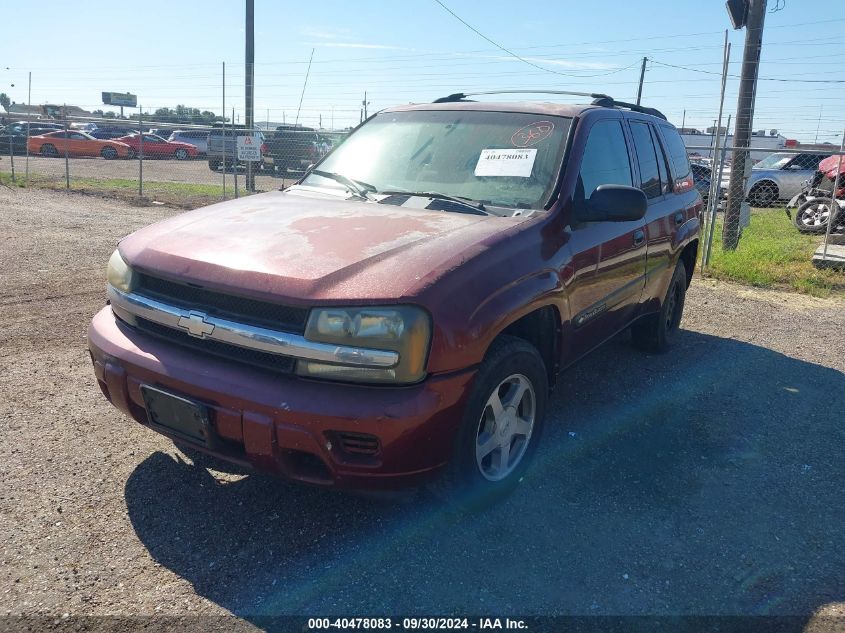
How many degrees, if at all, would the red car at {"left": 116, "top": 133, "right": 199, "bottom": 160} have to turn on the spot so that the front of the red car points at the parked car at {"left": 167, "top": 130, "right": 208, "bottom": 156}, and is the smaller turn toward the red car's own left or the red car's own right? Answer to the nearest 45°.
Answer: approximately 45° to the red car's own left

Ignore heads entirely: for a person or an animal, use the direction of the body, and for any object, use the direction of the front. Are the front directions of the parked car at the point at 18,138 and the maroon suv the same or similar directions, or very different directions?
very different directions

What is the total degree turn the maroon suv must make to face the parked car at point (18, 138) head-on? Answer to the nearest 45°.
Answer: approximately 90° to its right

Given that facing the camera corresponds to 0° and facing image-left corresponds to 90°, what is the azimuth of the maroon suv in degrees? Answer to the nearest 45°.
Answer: approximately 45°

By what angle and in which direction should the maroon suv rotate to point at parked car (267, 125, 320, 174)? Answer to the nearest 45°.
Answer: approximately 135° to its right
